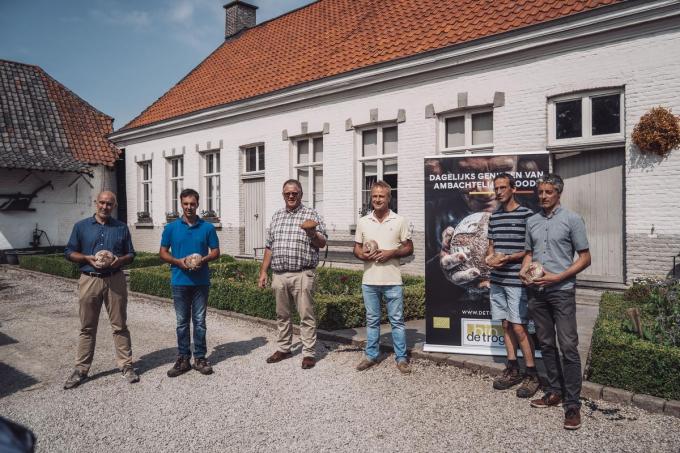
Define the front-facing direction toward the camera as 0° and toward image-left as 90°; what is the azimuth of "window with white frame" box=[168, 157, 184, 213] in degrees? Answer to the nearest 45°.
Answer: approximately 45°

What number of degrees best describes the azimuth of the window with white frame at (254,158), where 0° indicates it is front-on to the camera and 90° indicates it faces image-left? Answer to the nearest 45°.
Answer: approximately 45°

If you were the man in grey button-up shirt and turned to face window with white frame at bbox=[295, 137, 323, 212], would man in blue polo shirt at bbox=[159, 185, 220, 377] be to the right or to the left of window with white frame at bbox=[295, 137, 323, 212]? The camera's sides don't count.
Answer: left

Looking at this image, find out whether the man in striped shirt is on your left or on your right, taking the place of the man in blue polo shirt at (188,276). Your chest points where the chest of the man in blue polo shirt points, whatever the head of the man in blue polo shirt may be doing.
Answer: on your left

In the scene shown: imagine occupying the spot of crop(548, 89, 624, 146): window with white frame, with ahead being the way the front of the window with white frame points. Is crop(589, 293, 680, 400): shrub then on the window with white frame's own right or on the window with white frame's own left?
on the window with white frame's own left

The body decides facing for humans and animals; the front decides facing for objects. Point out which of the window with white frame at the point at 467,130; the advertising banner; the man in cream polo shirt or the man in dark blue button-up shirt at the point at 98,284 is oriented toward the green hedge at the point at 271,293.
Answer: the window with white frame

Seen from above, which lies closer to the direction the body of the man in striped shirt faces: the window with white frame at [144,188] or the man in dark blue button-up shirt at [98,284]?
the man in dark blue button-up shirt
